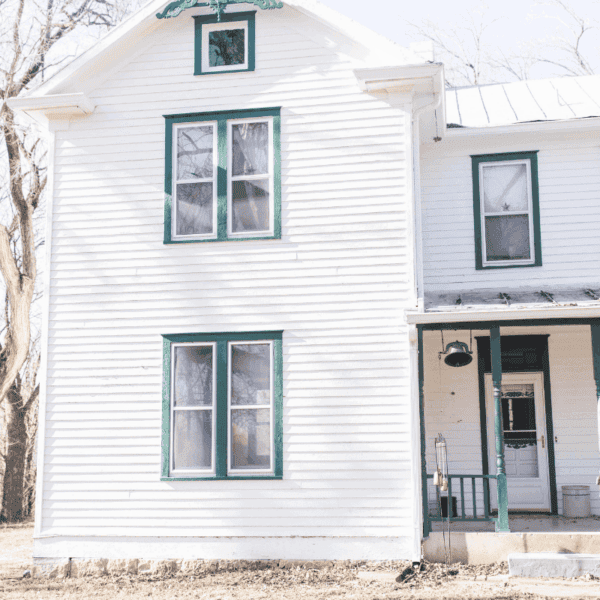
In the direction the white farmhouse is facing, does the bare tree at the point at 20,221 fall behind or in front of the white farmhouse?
behind

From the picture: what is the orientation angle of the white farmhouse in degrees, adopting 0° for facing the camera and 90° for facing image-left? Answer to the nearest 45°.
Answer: approximately 0°
